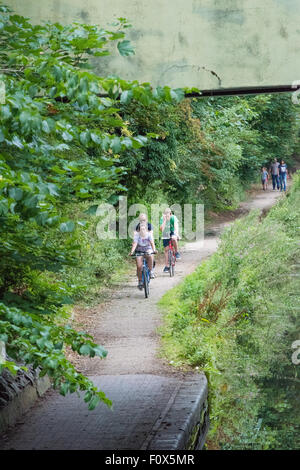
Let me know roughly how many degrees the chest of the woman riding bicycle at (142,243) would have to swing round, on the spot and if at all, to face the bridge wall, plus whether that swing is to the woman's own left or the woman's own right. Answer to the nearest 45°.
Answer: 0° — they already face it

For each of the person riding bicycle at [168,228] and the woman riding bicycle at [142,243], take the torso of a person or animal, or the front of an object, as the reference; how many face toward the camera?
2

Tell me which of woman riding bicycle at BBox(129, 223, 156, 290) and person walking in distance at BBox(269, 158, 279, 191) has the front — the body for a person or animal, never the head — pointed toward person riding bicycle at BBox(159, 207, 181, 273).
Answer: the person walking in distance

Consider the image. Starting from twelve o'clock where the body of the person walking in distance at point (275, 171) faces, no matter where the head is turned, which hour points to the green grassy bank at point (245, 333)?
The green grassy bank is roughly at 12 o'clock from the person walking in distance.

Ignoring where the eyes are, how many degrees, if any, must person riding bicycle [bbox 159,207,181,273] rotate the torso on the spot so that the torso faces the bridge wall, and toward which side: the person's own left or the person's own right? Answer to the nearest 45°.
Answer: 0° — they already face it

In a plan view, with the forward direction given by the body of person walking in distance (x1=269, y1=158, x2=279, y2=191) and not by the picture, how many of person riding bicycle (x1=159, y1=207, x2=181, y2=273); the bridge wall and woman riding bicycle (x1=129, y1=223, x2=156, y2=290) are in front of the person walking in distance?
3

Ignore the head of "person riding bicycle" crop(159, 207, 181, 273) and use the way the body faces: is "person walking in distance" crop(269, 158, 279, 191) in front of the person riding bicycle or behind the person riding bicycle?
behind

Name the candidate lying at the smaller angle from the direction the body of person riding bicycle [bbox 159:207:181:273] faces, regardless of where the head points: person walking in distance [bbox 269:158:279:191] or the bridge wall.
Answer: the bridge wall
